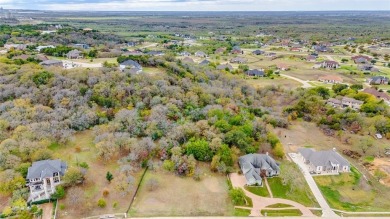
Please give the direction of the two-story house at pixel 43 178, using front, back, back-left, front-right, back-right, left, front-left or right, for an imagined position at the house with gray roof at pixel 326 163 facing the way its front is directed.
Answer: front-right

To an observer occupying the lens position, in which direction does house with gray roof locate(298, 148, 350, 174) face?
facing the viewer

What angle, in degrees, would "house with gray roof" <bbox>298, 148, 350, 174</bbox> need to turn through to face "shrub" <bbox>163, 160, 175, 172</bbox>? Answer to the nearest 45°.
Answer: approximately 45° to its right

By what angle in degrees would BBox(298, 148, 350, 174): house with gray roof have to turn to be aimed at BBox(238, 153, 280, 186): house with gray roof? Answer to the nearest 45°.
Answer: approximately 45° to its right

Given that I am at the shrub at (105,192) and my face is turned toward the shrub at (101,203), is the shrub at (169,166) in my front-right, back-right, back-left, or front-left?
back-left

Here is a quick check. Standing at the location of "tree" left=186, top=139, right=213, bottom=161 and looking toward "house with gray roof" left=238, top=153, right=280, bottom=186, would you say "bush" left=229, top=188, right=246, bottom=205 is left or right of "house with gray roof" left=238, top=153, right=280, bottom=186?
right

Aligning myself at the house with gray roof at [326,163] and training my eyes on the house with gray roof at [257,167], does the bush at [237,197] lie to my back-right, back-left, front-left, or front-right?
front-left

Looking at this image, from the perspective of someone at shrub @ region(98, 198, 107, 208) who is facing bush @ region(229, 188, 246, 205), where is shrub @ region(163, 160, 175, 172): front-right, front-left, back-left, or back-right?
front-left

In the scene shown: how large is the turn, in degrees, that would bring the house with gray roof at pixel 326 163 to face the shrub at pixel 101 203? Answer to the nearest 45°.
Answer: approximately 45° to its right

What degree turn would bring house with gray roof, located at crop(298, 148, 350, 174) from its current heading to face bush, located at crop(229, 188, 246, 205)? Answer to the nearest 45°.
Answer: approximately 45° to its right

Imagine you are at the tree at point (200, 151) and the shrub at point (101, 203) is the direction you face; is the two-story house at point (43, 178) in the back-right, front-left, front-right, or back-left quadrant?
front-right
